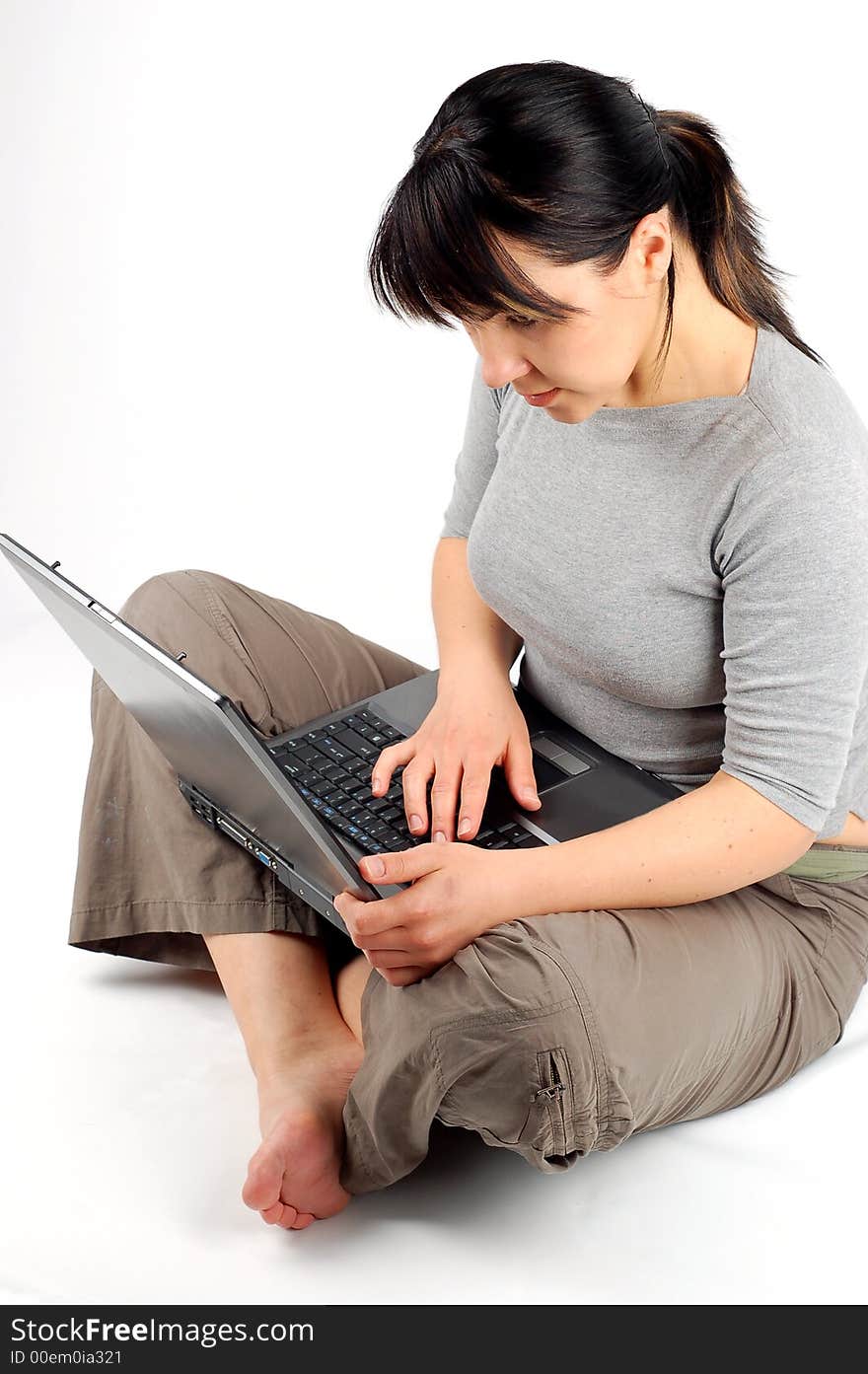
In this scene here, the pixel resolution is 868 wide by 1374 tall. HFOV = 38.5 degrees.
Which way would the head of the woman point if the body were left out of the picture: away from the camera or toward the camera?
toward the camera

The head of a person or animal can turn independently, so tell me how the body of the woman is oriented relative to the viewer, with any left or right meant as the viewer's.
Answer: facing the viewer and to the left of the viewer
